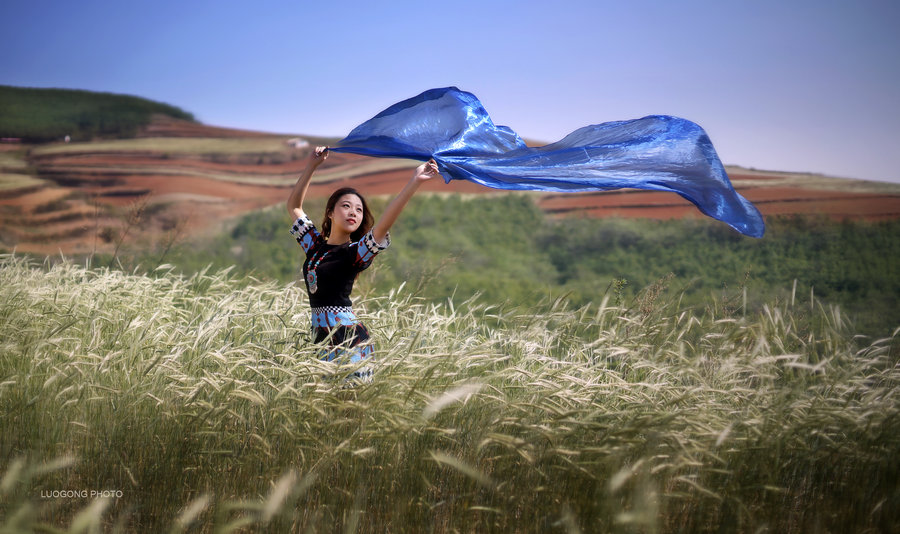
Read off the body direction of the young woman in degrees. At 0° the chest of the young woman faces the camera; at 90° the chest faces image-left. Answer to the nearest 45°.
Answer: approximately 45°
